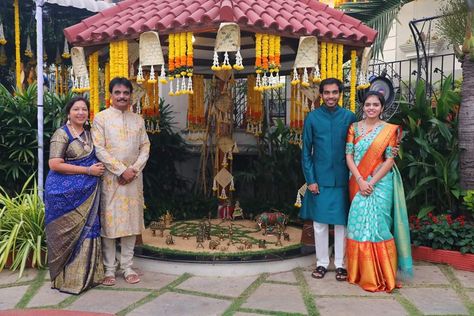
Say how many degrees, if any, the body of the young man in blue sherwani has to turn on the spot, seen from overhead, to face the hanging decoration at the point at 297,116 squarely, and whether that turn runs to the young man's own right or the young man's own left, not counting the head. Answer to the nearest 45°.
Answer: approximately 180°

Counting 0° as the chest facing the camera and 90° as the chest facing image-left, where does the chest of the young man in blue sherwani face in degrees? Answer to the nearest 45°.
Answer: approximately 0°

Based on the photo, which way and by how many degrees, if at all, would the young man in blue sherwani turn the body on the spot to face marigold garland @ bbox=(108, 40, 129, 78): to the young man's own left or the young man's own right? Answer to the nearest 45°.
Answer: approximately 90° to the young man's own right

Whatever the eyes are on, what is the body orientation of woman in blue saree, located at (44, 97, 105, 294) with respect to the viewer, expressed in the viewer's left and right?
facing the viewer and to the right of the viewer

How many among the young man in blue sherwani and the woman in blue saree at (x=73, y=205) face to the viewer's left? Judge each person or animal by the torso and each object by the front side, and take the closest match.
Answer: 0

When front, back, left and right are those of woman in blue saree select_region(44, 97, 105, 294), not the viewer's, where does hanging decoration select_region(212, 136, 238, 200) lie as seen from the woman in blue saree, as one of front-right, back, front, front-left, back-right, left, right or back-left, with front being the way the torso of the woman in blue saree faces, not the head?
left

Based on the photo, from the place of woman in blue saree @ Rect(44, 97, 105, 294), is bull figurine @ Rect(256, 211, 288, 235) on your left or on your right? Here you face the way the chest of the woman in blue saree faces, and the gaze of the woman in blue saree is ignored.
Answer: on your left
